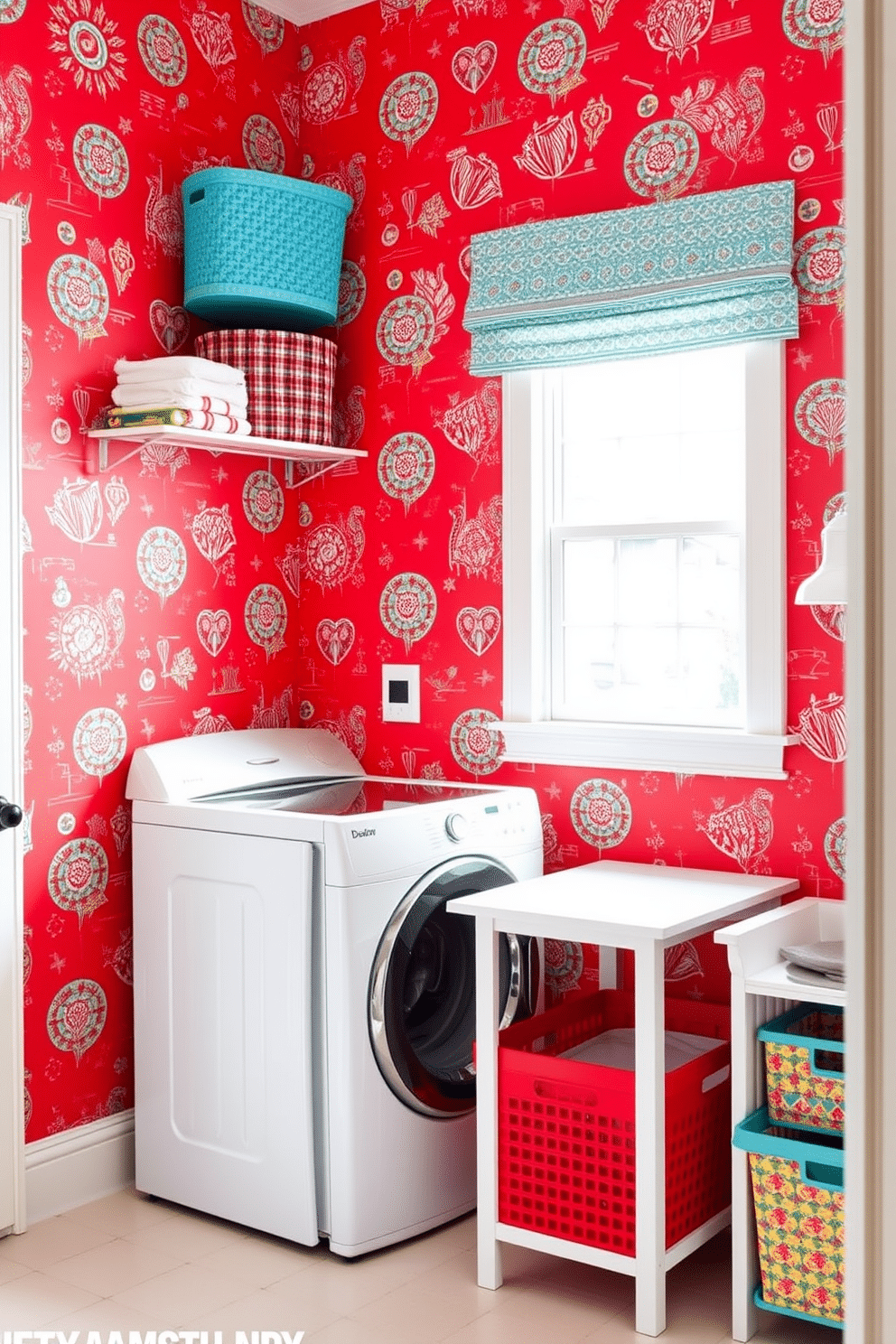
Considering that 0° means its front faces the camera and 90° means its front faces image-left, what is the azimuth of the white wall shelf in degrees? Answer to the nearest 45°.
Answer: approximately 315°

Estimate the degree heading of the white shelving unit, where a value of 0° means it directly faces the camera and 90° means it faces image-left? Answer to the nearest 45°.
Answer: approximately 45°
